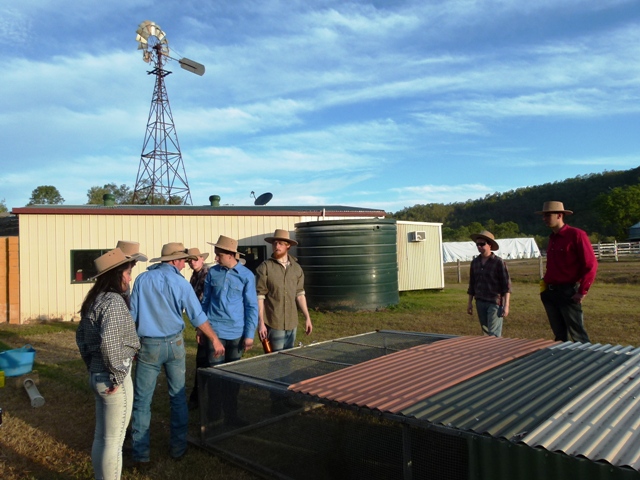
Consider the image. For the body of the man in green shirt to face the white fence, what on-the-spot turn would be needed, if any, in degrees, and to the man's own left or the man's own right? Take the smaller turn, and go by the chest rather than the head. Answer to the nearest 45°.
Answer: approximately 135° to the man's own left

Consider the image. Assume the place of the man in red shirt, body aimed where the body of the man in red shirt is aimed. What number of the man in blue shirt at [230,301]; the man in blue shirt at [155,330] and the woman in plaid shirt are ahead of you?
3

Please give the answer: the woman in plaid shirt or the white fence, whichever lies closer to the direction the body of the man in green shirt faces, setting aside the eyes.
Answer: the woman in plaid shirt

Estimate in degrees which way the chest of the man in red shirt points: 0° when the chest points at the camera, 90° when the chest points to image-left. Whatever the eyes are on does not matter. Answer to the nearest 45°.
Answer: approximately 45°

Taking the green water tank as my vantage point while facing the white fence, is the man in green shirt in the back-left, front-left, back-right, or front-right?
back-right

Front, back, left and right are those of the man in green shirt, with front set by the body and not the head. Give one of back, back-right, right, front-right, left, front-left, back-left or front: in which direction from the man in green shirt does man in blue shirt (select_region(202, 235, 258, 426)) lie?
front-right

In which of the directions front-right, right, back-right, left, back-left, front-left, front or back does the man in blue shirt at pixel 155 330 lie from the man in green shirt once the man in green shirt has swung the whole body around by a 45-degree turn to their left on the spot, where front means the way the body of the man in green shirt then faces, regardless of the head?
right

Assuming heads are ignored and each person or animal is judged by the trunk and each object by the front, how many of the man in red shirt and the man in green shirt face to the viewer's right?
0

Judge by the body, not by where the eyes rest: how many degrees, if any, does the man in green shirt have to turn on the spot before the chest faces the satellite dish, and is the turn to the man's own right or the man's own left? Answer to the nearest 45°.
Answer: approximately 180°

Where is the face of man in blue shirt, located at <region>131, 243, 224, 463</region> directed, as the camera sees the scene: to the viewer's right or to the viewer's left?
to the viewer's right

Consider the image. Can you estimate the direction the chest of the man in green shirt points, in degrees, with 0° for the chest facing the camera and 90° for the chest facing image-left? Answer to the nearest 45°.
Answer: approximately 0°

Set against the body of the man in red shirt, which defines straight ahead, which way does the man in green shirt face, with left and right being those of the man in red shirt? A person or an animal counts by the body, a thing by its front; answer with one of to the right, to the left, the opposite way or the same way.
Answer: to the left

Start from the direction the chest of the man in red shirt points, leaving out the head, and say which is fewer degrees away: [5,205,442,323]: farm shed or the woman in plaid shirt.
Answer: the woman in plaid shirt

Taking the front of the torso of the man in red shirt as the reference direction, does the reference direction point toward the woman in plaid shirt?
yes

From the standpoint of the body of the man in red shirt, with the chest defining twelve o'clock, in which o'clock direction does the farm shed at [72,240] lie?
The farm shed is roughly at 2 o'clock from the man in red shirt.

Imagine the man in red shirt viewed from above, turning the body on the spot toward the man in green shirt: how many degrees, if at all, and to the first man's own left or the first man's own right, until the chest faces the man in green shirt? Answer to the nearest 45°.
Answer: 0° — they already face them

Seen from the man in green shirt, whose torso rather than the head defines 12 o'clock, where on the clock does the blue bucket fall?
The blue bucket is roughly at 4 o'clock from the man in green shirt.
